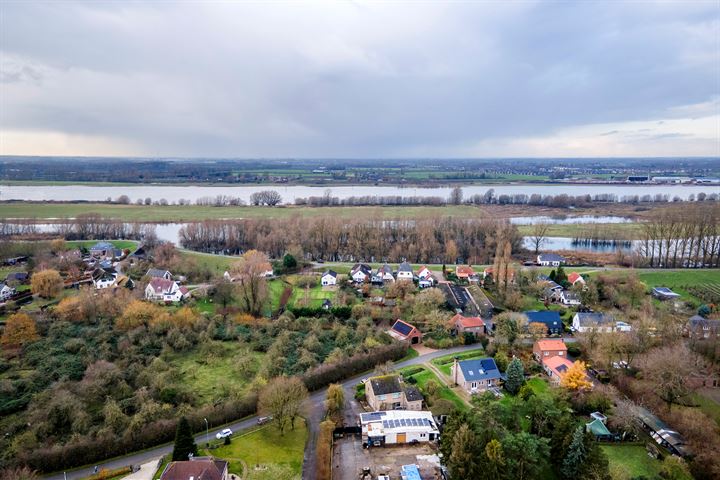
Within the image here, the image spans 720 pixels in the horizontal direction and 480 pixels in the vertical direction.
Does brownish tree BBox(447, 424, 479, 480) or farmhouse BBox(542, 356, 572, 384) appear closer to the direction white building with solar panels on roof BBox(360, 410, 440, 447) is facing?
the brownish tree

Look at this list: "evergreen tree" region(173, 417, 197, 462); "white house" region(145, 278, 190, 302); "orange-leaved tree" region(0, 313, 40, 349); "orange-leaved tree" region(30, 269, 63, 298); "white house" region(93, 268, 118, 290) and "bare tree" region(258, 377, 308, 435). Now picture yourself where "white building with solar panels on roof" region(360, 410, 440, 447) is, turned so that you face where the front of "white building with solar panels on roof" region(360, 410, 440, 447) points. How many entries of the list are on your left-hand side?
0

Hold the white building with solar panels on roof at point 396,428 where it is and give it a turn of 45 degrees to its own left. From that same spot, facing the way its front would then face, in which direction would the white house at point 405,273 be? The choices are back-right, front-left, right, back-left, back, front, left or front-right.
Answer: back-left

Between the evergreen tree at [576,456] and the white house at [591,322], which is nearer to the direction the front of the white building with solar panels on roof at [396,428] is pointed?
the evergreen tree

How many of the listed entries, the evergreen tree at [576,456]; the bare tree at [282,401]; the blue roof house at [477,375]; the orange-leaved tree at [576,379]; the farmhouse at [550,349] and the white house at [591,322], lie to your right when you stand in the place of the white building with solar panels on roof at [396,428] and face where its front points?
1

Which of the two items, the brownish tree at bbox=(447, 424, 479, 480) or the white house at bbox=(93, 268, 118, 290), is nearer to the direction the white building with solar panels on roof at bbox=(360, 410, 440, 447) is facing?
the brownish tree

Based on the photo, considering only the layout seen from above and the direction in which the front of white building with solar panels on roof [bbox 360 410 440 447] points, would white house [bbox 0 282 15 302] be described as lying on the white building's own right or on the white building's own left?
on the white building's own right

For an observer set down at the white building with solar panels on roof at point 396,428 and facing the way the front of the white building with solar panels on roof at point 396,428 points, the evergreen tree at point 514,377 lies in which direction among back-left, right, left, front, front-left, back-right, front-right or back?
back-left

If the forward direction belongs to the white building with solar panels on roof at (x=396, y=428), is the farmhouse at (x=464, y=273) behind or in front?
behind

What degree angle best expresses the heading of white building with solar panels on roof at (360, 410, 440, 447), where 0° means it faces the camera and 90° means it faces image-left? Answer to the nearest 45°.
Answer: approximately 0°

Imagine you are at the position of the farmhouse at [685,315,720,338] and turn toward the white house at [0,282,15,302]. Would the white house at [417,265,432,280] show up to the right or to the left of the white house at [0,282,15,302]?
right

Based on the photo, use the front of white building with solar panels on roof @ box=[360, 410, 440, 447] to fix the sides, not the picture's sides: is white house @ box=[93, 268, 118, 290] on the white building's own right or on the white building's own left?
on the white building's own right

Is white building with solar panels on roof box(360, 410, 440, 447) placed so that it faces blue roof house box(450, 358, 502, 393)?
no

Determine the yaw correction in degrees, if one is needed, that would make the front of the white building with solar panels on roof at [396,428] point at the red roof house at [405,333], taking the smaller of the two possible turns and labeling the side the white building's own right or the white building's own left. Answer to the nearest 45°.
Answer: approximately 180°

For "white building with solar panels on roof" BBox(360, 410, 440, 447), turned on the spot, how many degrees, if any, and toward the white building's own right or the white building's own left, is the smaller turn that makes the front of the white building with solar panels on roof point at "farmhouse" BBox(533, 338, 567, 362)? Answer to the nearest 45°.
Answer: approximately 135° to the white building's own left

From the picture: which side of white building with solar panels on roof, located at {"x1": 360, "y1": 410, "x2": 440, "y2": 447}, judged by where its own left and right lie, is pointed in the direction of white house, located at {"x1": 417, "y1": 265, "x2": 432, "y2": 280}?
back

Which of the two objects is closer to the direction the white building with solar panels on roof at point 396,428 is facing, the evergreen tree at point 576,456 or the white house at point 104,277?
the evergreen tree

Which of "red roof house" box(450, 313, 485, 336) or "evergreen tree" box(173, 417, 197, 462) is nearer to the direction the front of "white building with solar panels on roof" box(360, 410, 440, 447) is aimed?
the evergreen tree

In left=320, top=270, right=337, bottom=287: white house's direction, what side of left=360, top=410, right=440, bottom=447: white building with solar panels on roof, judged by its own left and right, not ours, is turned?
back

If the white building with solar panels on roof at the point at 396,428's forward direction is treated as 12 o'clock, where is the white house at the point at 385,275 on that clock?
the white house at the point at 385,275 is roughly at 6 o'clock from the white building with solar panels on roof at the point at 396,428.
